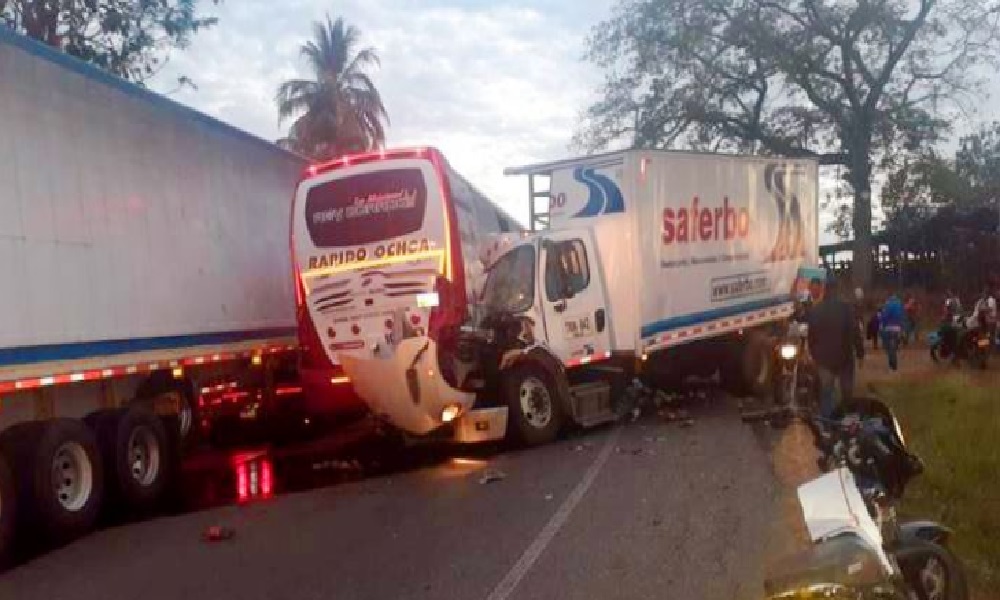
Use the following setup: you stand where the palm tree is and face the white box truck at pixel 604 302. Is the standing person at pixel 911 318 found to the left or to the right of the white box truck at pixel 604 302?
left

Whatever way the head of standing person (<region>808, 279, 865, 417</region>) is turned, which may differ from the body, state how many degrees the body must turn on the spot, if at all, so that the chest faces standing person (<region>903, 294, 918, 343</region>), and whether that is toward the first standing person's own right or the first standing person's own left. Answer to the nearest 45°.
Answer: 0° — they already face them

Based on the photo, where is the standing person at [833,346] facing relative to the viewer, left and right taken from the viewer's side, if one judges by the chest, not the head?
facing away from the viewer

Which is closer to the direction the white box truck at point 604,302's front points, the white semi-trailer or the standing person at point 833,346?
the white semi-trailer

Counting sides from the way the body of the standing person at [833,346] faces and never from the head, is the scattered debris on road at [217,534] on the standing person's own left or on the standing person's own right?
on the standing person's own left

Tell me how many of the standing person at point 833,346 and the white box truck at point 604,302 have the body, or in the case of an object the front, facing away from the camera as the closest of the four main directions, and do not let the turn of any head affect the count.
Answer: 1

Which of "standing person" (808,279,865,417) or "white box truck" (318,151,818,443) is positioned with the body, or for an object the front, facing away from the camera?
the standing person

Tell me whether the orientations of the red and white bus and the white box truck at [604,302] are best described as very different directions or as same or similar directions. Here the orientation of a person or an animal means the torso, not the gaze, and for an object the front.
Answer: very different directions
